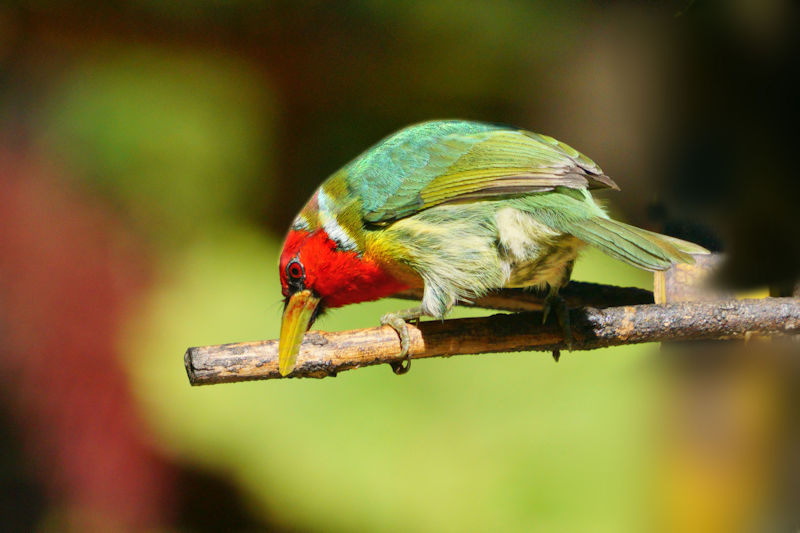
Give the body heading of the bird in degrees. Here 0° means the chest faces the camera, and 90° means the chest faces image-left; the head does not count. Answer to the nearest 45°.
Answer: approximately 90°
